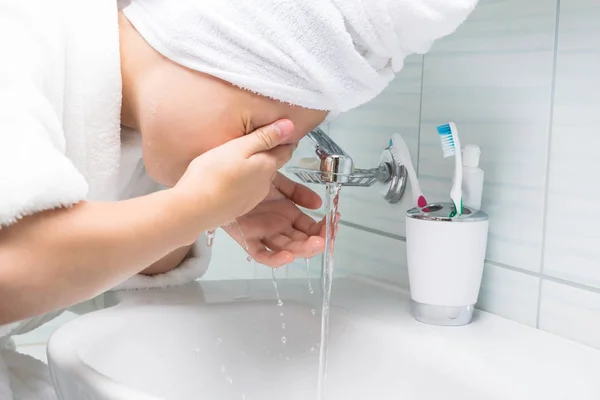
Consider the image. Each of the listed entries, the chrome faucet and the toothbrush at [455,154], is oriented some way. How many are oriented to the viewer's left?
2

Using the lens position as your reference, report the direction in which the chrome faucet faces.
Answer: facing to the left of the viewer

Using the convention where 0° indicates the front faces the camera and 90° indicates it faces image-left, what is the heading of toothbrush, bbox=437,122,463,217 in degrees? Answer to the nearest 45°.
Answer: approximately 90°
